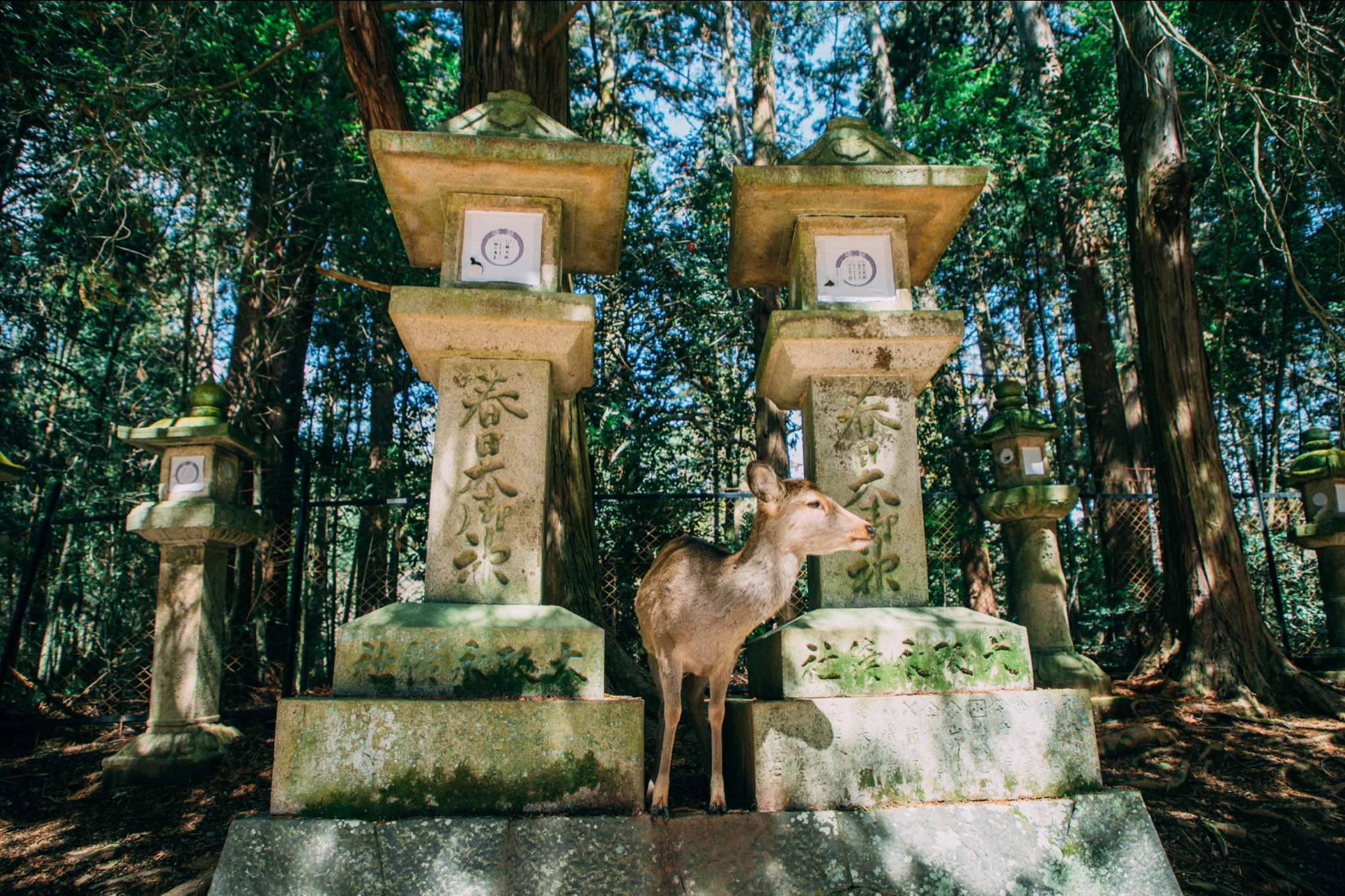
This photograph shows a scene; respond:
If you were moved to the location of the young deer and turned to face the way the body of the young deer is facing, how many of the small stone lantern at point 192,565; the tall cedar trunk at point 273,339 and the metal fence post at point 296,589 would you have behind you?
3

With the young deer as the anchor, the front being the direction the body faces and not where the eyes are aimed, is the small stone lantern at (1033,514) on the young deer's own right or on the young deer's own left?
on the young deer's own left

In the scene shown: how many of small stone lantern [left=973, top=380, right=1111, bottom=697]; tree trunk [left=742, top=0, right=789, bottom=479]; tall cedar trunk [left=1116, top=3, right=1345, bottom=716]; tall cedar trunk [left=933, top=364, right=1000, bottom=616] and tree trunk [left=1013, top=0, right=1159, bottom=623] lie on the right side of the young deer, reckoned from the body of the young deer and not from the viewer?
0

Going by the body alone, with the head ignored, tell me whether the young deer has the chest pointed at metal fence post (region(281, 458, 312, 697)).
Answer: no

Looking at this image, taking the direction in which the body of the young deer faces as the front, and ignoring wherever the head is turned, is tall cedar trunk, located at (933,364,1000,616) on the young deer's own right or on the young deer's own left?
on the young deer's own left

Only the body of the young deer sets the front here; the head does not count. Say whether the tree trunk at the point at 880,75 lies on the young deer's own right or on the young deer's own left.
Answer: on the young deer's own left

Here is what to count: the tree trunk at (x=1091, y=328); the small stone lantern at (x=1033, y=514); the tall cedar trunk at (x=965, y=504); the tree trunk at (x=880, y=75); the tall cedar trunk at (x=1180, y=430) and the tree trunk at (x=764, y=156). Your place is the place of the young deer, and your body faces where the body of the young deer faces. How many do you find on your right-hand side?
0

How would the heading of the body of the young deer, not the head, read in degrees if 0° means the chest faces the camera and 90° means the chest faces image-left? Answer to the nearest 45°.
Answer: approximately 315°

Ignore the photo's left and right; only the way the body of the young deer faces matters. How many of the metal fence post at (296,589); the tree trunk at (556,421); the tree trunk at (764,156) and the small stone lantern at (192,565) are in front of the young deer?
0

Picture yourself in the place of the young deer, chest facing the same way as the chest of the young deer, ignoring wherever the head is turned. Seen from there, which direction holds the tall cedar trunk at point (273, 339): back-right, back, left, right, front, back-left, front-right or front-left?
back

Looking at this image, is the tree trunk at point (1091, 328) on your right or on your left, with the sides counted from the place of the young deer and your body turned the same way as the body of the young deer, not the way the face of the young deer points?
on your left

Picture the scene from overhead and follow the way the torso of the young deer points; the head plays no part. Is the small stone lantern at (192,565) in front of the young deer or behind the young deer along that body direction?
behind

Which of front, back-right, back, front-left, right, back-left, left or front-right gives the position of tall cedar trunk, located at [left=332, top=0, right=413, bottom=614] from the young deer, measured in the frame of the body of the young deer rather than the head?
back
